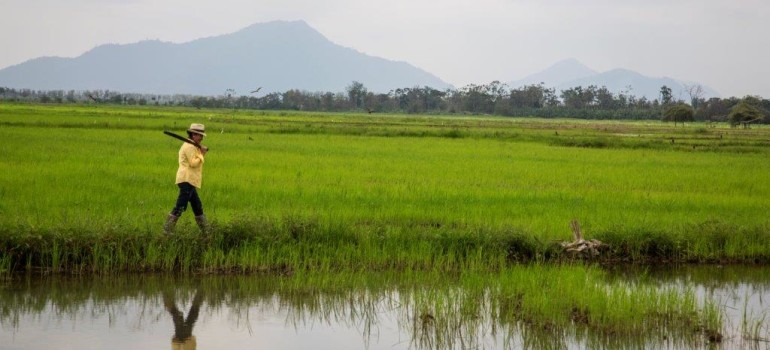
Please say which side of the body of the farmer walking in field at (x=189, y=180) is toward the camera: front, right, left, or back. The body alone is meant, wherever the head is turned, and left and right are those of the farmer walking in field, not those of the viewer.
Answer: right

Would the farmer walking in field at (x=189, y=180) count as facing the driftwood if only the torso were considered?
yes
